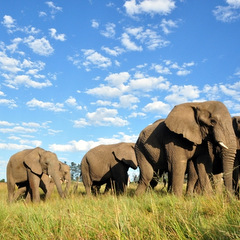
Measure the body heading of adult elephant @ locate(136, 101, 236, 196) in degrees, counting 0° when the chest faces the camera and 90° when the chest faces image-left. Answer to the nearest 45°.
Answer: approximately 315°

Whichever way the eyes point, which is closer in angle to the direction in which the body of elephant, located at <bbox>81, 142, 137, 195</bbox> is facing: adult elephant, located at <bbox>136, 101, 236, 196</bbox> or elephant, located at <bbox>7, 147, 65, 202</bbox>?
the adult elephant

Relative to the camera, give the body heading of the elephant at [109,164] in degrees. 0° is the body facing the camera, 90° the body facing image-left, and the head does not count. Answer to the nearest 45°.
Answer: approximately 270°

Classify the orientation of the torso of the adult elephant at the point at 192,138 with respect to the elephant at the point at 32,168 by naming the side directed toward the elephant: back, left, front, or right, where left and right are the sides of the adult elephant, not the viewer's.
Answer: back

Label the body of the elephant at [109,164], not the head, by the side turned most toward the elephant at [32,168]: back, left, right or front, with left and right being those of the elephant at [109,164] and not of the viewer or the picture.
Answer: back

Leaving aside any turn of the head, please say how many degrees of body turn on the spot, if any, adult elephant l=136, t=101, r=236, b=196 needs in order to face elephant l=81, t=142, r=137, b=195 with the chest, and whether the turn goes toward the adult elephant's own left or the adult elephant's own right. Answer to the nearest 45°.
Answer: approximately 180°
